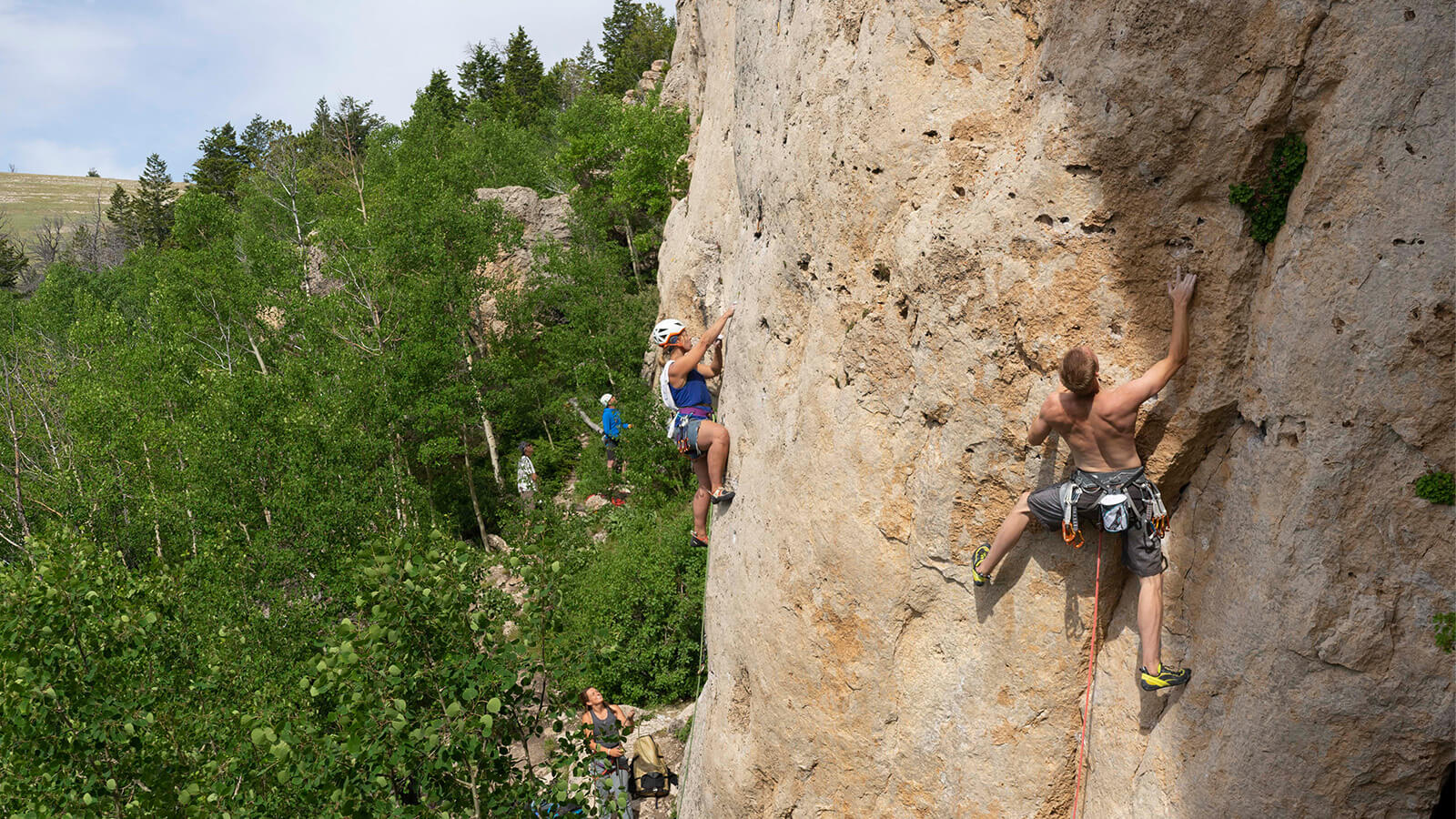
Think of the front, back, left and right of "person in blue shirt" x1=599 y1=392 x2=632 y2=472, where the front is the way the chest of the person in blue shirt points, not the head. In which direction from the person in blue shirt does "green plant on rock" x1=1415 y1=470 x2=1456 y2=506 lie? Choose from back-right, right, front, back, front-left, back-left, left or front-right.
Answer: right

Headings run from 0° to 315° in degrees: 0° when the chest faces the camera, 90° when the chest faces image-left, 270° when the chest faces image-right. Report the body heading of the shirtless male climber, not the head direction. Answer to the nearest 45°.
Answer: approximately 180°

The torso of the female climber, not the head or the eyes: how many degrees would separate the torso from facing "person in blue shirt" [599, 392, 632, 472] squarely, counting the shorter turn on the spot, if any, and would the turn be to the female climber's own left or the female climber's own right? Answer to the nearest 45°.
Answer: approximately 90° to the female climber's own left

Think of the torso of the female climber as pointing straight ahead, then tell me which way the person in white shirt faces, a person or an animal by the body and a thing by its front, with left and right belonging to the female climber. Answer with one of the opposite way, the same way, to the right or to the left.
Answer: the same way

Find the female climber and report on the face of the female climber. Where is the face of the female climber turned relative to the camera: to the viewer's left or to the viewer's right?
to the viewer's right

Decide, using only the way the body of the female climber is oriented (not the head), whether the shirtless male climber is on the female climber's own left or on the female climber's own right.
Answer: on the female climber's own right

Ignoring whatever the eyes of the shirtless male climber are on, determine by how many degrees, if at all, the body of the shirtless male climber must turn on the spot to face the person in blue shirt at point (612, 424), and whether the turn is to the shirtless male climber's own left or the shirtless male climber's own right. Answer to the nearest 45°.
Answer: approximately 45° to the shirtless male climber's own left

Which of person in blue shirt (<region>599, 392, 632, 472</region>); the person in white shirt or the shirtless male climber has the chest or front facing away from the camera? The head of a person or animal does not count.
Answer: the shirtless male climber

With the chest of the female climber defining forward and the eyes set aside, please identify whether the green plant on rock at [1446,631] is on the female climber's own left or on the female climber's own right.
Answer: on the female climber's own right

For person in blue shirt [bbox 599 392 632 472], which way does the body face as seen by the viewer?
to the viewer's right
